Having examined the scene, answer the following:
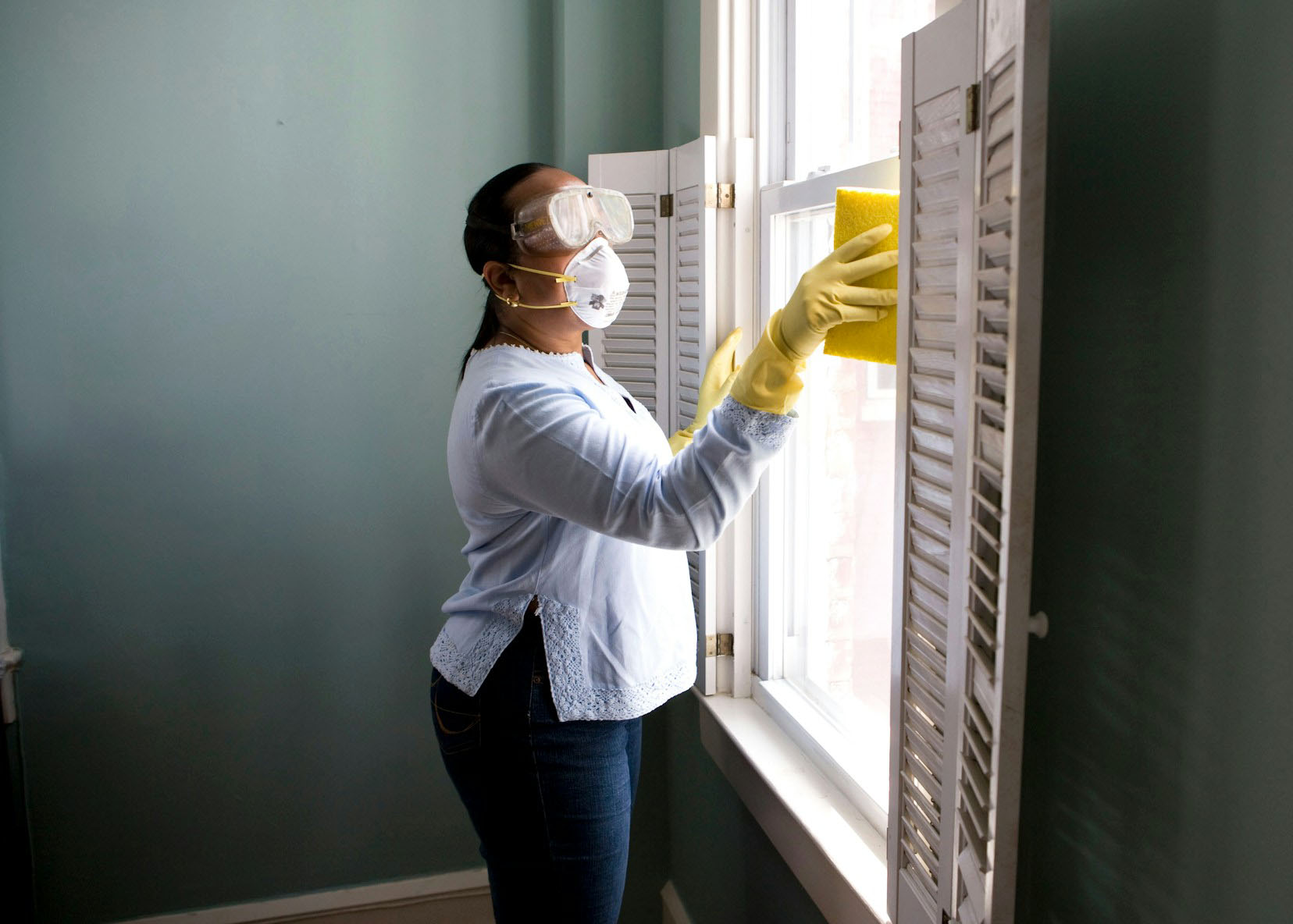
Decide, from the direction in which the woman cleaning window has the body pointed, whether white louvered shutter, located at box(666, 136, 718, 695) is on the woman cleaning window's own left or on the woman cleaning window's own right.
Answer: on the woman cleaning window's own left

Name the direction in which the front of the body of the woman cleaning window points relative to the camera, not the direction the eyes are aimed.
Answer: to the viewer's right

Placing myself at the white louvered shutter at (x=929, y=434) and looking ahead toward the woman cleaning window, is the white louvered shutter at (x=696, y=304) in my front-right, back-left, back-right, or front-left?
front-right

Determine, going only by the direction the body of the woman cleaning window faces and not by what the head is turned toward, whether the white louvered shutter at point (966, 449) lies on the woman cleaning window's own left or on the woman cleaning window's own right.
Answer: on the woman cleaning window's own right

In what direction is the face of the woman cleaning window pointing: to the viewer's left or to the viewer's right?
to the viewer's right

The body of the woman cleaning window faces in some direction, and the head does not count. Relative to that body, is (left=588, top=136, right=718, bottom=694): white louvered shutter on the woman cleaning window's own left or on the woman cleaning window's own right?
on the woman cleaning window's own left

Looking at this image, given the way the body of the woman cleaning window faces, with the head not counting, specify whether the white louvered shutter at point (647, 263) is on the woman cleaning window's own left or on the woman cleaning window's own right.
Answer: on the woman cleaning window's own left
